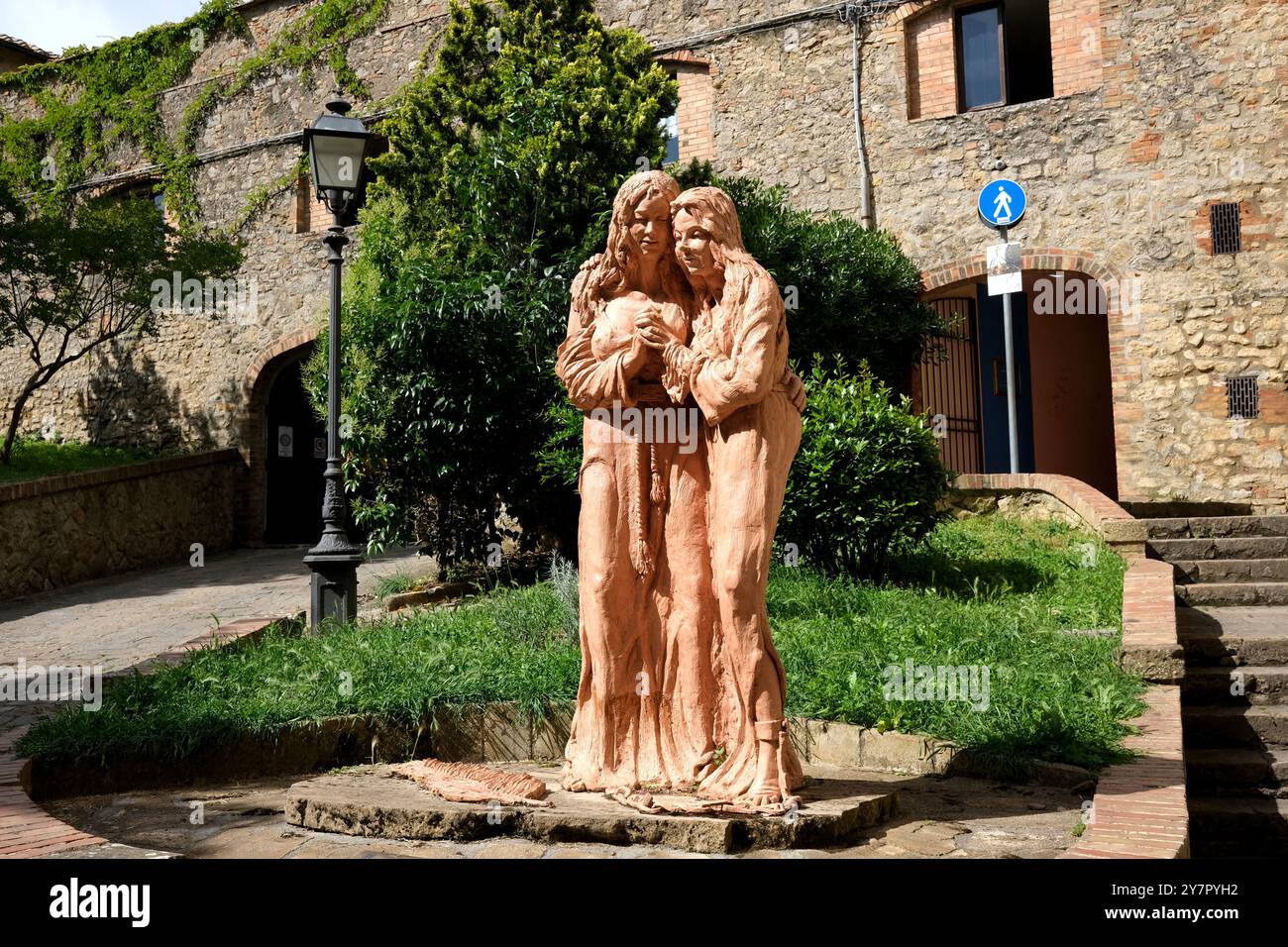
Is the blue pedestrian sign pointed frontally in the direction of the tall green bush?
no

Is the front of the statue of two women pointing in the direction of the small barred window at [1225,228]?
no

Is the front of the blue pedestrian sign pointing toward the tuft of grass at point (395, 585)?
no

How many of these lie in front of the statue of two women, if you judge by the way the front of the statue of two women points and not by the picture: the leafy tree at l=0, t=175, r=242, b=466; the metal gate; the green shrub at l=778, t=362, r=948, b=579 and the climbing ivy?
0

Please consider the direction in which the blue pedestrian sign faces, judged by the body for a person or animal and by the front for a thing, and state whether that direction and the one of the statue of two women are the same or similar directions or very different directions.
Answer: same or similar directions

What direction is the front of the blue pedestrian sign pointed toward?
toward the camera

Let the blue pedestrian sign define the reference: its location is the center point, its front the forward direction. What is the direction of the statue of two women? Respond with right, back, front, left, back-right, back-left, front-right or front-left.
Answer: front

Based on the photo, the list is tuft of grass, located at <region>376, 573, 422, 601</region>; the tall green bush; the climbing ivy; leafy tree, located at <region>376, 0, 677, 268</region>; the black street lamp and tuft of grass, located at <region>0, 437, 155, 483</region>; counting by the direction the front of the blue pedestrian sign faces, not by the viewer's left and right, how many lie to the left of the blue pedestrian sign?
0

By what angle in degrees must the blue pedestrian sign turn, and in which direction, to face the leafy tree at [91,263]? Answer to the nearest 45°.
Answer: approximately 90° to its right

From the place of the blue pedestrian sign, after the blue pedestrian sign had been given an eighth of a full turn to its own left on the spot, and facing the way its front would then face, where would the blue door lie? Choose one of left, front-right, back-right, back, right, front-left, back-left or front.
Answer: back-left

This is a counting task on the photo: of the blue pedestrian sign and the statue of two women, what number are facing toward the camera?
2

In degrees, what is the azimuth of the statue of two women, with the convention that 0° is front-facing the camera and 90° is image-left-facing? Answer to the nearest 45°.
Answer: approximately 0°

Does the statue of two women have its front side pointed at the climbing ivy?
no

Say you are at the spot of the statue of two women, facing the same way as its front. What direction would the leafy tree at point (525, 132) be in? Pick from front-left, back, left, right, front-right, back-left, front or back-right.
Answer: back

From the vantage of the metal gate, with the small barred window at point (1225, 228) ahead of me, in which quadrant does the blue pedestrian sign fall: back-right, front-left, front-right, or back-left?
front-right
